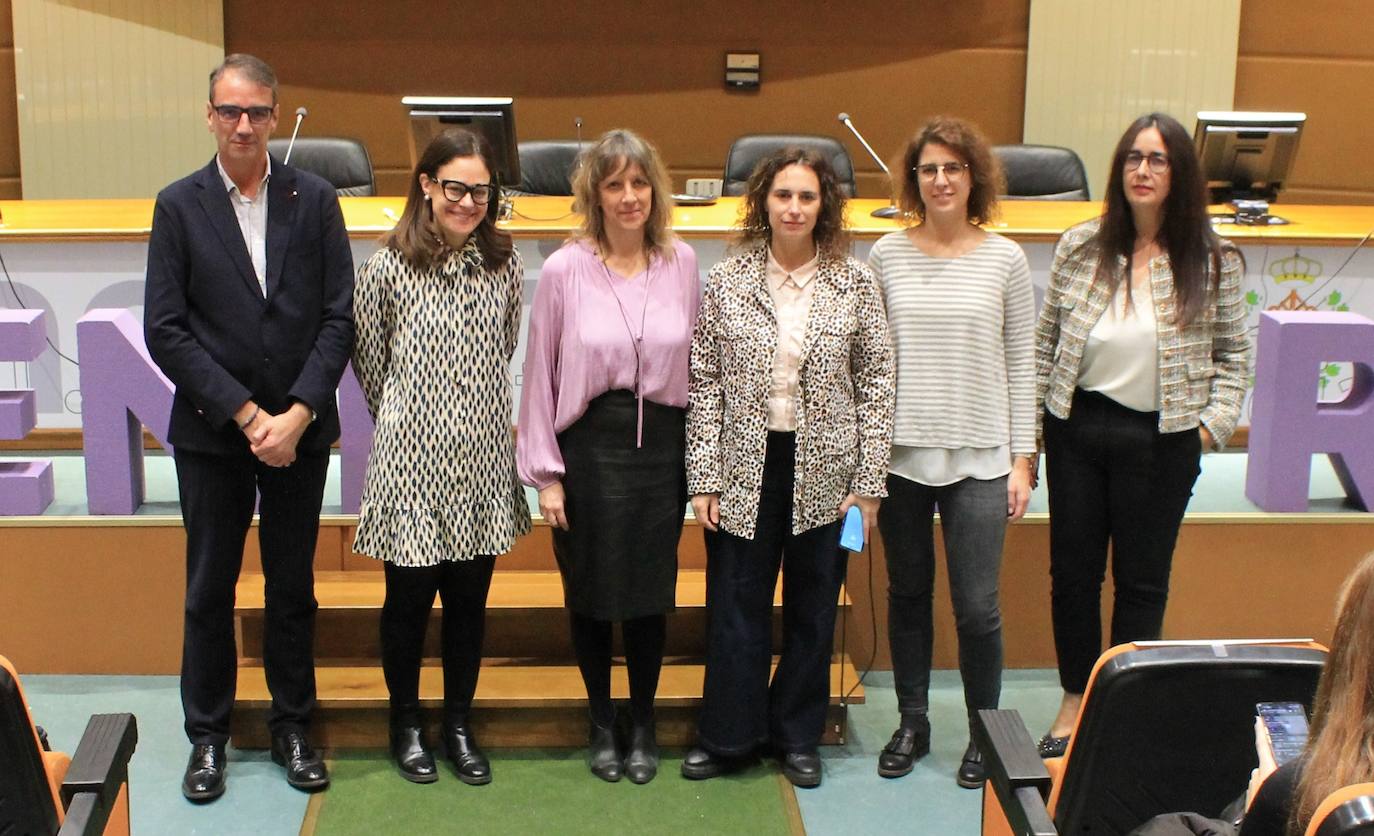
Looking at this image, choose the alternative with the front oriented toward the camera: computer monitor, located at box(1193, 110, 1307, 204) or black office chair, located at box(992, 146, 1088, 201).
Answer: the black office chair

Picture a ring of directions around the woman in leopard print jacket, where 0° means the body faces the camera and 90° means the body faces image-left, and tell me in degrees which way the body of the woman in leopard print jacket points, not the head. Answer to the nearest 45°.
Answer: approximately 0°

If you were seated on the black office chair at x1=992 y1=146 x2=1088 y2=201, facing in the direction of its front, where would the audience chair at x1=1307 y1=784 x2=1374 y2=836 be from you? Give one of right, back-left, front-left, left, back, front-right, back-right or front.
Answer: front

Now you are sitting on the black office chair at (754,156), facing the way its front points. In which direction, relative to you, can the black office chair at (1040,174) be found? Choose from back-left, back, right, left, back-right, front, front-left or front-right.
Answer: left

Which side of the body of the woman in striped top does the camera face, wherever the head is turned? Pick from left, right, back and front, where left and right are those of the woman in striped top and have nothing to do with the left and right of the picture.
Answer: front

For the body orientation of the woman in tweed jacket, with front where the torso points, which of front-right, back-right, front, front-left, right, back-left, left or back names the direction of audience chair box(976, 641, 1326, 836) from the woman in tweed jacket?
front

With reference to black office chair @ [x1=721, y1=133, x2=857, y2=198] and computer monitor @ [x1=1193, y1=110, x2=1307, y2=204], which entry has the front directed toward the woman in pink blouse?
the black office chair

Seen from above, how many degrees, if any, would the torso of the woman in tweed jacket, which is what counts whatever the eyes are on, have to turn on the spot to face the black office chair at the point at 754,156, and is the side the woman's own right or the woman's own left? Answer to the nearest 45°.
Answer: approximately 135° to the woman's own right

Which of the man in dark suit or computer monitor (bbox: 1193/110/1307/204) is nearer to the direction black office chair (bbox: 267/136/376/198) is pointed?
the man in dark suit

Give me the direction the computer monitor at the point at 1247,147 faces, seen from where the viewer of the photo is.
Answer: facing away from the viewer

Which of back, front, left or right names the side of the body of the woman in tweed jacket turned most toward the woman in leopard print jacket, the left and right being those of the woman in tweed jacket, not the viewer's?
right

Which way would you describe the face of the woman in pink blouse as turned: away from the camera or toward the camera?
toward the camera

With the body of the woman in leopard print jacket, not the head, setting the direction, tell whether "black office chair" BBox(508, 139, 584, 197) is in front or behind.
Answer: behind

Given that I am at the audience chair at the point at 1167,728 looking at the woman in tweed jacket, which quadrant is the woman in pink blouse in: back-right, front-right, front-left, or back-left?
front-left

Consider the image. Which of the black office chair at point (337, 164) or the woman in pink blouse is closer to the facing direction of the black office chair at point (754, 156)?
the woman in pink blouse

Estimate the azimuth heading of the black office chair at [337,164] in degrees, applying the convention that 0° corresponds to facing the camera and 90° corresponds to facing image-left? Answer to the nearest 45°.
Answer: approximately 0°

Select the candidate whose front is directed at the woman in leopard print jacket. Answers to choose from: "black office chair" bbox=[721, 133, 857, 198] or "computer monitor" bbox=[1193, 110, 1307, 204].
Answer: the black office chair

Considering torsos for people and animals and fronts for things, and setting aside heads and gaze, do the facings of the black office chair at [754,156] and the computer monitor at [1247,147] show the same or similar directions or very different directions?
very different directions

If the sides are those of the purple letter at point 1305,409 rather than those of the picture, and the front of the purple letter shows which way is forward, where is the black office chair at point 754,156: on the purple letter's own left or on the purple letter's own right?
on the purple letter's own right
